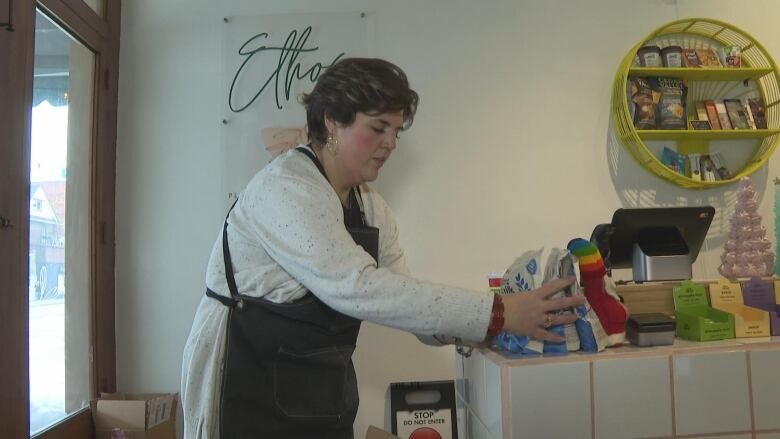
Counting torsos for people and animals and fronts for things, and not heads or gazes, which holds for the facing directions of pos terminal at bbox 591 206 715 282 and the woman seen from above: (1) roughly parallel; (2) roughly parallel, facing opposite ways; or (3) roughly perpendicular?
roughly perpendicular

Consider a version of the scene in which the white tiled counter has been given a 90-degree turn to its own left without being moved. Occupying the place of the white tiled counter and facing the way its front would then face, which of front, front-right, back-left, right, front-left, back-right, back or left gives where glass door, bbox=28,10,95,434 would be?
back

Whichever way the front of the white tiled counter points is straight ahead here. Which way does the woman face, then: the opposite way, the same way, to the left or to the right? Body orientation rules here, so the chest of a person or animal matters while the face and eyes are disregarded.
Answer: to the left

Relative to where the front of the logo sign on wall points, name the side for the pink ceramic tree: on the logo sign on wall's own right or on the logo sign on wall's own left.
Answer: on the logo sign on wall's own left

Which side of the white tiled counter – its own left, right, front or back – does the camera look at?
front

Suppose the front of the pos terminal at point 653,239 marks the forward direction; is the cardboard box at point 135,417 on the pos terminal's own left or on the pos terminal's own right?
on the pos terminal's own left

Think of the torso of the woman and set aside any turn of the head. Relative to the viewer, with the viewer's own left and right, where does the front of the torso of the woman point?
facing the viewer and to the right of the viewer

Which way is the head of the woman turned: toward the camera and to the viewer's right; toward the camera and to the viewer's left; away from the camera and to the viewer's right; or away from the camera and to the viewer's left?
toward the camera and to the viewer's right

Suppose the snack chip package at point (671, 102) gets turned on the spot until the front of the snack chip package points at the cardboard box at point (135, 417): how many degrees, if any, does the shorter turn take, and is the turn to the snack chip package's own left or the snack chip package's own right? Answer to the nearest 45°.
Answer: approximately 45° to the snack chip package's own right

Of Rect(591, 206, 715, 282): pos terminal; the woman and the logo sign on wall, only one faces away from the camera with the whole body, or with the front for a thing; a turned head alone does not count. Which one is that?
the pos terminal

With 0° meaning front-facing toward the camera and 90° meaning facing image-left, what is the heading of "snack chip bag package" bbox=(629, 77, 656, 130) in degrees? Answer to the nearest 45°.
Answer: approximately 0°

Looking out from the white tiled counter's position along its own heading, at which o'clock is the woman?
The woman is roughly at 2 o'clock from the white tiled counter.

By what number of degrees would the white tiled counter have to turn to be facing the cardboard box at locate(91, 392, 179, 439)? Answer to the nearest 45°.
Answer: approximately 90° to its right

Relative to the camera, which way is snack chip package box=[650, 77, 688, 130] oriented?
toward the camera

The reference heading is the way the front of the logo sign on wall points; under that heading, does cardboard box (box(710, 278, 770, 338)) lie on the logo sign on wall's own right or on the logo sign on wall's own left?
on the logo sign on wall's own left

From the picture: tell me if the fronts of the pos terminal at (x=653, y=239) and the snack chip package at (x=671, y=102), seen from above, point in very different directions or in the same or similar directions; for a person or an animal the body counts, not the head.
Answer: very different directions

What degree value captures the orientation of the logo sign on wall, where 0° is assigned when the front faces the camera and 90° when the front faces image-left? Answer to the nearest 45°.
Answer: approximately 0°
